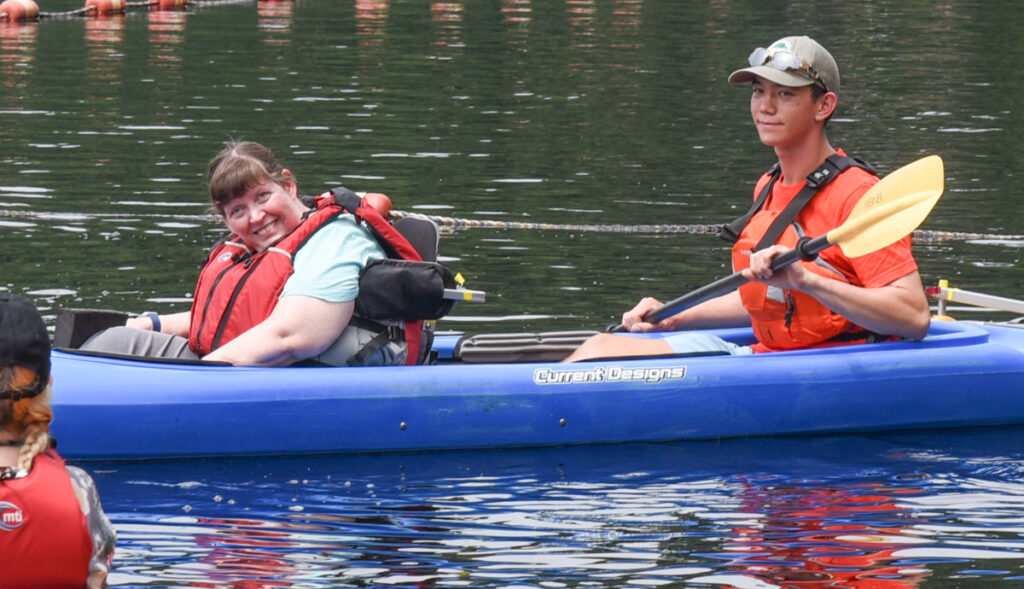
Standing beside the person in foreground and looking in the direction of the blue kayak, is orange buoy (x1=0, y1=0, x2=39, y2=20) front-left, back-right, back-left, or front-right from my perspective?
front-left

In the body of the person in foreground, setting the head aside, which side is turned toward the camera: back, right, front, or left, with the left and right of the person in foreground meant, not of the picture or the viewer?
back

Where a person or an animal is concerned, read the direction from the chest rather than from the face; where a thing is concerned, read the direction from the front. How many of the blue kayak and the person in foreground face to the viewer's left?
1

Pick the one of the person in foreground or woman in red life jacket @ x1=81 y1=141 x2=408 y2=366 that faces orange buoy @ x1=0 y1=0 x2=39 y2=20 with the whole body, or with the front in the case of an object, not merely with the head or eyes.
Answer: the person in foreground

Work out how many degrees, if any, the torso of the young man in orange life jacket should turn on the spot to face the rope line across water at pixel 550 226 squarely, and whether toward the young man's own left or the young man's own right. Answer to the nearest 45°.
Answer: approximately 135° to the young man's own right

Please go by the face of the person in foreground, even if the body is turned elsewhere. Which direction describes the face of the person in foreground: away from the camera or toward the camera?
away from the camera

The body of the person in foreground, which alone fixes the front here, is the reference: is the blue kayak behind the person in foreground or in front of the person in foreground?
in front

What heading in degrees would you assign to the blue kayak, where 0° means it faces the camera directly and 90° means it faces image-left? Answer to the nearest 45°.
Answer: approximately 90°

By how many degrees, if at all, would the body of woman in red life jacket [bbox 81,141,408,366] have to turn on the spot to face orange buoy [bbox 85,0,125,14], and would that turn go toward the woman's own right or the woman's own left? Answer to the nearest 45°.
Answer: approximately 135° to the woman's own right

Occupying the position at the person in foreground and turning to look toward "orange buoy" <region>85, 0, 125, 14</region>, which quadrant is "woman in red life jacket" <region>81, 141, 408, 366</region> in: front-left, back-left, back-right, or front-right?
front-right

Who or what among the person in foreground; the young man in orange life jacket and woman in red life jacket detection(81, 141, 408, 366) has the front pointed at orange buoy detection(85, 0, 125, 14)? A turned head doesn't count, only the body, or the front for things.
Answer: the person in foreground

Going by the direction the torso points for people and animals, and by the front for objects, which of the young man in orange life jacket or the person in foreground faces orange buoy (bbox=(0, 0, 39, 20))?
the person in foreground

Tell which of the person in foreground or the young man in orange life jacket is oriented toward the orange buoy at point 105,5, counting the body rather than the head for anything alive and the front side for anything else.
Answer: the person in foreground

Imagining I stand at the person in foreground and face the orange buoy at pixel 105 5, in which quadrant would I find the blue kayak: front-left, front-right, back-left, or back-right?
front-right

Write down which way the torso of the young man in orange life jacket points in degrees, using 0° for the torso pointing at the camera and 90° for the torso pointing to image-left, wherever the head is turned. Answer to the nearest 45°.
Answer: approximately 45°

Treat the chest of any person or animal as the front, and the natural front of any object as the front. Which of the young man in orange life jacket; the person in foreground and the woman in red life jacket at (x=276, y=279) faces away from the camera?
the person in foreground

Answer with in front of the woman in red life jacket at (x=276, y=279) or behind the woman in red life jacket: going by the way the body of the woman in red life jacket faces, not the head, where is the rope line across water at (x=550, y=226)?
behind
